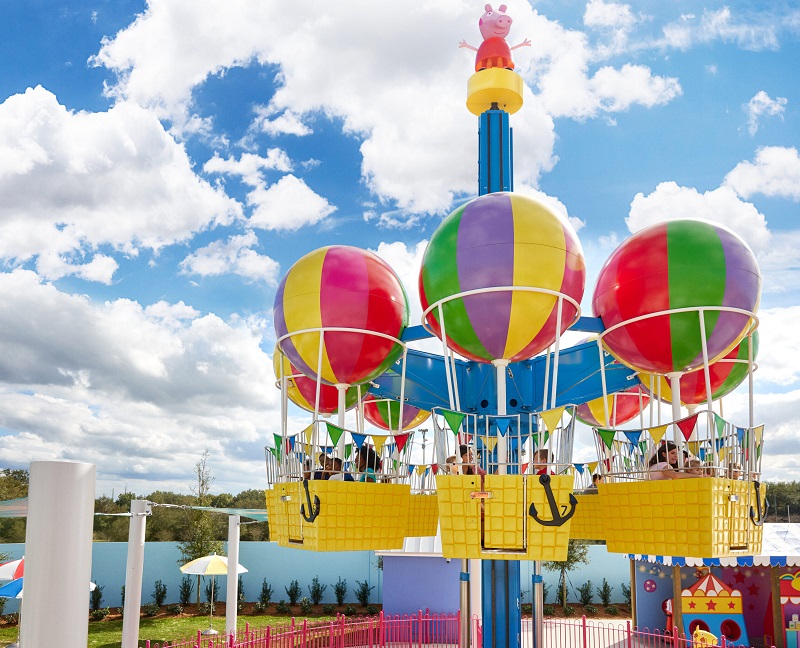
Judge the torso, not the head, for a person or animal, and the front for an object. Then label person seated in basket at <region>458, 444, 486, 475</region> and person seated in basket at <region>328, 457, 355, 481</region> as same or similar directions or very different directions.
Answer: same or similar directions

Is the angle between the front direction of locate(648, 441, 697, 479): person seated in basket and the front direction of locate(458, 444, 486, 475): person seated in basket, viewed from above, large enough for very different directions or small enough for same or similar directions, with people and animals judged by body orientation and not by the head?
same or similar directions

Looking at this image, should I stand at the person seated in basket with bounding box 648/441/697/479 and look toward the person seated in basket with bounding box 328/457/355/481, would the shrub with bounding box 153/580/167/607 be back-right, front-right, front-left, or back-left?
front-right

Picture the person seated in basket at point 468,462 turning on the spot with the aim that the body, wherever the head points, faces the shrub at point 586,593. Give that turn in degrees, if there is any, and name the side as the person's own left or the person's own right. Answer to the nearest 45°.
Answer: approximately 90° to the person's own left
